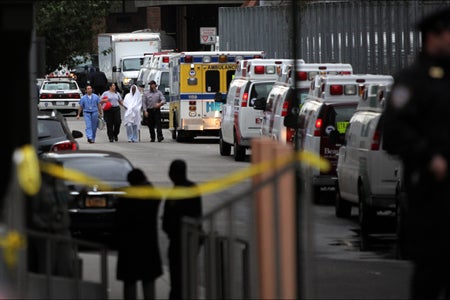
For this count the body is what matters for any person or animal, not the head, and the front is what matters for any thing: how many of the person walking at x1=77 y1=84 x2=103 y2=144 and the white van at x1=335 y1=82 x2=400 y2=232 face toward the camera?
1

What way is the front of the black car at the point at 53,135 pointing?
away from the camera

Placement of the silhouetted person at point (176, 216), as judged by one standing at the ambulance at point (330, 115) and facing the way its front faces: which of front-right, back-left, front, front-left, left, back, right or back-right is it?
back-left

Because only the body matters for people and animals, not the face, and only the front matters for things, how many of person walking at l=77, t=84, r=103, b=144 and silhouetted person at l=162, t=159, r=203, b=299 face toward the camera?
1

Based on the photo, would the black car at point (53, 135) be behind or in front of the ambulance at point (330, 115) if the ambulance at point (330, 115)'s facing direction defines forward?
in front

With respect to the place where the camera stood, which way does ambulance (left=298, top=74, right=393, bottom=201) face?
facing away from the viewer and to the left of the viewer

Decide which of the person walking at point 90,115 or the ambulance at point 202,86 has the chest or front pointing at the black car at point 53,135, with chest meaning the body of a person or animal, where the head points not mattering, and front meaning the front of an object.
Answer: the person walking
